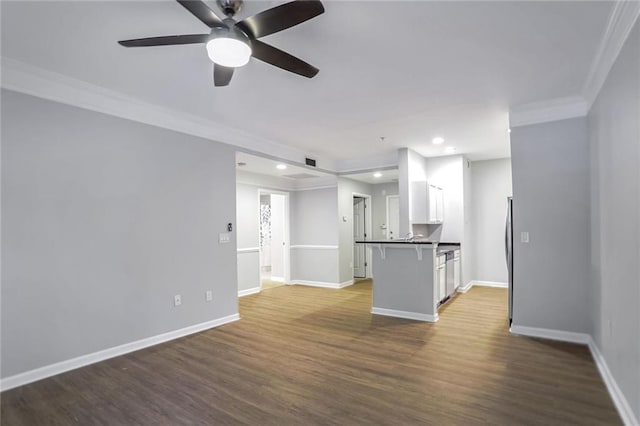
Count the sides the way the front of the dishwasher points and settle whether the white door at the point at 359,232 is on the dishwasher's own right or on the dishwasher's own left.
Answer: on the dishwasher's own left

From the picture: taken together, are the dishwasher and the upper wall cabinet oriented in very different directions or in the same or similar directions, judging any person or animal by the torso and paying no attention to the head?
same or similar directions

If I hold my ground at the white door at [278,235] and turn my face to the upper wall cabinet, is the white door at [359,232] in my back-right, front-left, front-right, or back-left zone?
front-left
